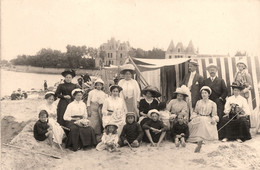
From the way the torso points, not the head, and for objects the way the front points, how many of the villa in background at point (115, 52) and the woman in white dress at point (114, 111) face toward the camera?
2

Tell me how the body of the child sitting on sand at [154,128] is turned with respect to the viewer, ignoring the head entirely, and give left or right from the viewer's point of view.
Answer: facing the viewer

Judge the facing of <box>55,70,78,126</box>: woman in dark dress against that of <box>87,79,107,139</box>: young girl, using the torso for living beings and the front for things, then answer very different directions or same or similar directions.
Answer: same or similar directions

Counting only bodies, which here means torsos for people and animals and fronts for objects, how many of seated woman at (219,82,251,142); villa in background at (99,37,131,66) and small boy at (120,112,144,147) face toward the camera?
3

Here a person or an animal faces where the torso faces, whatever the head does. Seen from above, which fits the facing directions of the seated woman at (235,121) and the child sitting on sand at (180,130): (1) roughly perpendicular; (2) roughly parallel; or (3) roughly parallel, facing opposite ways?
roughly parallel

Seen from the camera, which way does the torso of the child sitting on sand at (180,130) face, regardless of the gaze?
toward the camera

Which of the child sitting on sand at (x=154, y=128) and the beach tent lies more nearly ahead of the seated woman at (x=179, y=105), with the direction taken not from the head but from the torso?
the child sitting on sand

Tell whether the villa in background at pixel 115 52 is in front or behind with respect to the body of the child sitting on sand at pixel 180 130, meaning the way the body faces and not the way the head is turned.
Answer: behind

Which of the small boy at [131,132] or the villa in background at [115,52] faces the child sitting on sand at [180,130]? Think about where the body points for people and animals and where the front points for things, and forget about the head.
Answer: the villa in background

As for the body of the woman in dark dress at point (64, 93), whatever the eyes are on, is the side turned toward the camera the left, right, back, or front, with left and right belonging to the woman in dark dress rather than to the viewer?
front

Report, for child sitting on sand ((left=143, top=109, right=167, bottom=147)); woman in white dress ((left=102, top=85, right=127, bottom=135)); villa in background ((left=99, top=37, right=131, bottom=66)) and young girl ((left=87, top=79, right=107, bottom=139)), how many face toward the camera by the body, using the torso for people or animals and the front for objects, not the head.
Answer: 4

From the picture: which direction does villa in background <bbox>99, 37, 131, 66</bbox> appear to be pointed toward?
toward the camera

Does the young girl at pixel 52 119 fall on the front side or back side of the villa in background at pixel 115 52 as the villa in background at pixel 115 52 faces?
on the front side

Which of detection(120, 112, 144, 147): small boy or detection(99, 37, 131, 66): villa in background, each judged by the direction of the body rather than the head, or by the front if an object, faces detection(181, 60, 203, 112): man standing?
the villa in background

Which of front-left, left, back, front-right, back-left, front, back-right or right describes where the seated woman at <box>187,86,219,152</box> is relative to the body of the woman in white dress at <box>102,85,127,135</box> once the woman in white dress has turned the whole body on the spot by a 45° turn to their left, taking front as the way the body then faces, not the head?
front-left

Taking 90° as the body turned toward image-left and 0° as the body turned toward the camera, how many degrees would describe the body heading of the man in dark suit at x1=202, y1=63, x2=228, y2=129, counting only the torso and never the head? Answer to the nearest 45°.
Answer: approximately 0°
